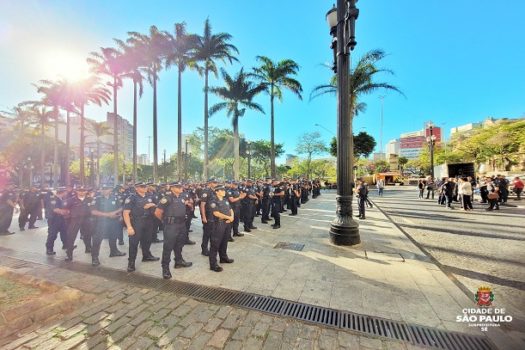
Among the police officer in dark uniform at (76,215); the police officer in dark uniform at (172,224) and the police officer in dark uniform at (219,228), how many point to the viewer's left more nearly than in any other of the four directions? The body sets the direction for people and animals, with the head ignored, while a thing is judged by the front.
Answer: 0

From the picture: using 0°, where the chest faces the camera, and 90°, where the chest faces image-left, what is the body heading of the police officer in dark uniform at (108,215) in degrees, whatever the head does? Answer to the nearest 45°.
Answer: approximately 315°

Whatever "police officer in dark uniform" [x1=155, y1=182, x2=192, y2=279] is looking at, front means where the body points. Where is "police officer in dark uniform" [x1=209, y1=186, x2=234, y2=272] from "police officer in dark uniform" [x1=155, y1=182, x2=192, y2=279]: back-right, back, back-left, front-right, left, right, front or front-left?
front-left

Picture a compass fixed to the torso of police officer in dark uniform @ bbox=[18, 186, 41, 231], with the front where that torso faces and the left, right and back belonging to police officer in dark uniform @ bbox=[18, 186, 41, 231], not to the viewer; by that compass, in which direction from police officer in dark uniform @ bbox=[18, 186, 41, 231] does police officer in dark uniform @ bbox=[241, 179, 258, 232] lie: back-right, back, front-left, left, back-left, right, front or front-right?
front

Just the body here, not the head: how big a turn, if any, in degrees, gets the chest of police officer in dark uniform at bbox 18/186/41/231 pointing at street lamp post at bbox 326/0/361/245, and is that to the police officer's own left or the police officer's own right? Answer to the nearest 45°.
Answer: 0° — they already face it

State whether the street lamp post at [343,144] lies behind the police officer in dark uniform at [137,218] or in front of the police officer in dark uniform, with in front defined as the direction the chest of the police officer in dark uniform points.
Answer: in front

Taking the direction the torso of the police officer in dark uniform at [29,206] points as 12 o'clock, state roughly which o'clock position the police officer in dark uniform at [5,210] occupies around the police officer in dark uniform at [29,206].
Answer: the police officer in dark uniform at [5,210] is roughly at 3 o'clock from the police officer in dark uniform at [29,206].

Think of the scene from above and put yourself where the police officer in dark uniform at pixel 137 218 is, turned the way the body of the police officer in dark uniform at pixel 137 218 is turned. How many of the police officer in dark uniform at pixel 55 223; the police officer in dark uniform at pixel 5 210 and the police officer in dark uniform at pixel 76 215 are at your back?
3

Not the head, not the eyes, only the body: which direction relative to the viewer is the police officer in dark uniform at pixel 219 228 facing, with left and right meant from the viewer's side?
facing the viewer and to the right of the viewer

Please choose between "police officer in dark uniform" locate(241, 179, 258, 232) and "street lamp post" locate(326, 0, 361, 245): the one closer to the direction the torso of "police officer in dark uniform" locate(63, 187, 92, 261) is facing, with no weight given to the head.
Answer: the street lamp post
